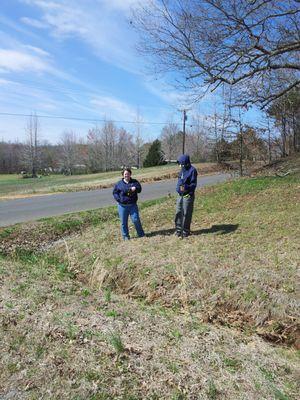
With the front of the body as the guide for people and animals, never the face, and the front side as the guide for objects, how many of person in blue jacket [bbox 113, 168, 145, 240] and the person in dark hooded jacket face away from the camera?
0

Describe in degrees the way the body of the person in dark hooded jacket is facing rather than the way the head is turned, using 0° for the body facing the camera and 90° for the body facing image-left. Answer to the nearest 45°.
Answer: approximately 45°

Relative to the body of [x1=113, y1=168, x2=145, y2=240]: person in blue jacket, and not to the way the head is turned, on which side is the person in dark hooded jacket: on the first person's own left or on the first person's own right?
on the first person's own left

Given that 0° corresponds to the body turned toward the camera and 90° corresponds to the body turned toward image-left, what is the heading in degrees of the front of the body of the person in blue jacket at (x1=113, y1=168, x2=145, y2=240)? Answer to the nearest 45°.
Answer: approximately 0°

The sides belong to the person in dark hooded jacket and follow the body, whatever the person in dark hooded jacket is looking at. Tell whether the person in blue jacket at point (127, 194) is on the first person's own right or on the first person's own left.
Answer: on the first person's own right
